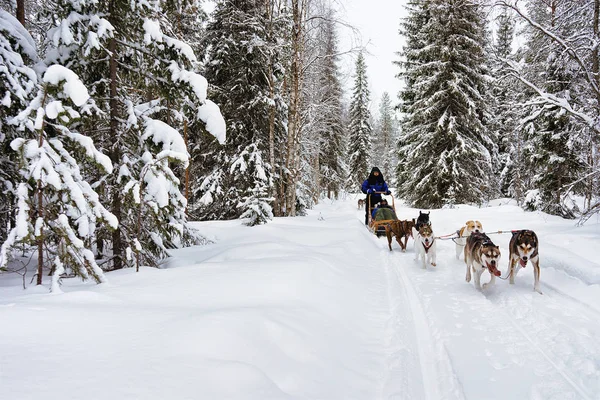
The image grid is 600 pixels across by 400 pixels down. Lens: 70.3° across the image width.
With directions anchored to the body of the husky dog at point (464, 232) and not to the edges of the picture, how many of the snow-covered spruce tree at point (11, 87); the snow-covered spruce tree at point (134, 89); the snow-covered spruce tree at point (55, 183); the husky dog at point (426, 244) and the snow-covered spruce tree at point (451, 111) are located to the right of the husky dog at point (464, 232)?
4

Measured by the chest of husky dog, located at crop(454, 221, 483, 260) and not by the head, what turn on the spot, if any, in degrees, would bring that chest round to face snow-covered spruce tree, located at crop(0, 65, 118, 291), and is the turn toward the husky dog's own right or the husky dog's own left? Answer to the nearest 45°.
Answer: approximately 90° to the husky dog's own right

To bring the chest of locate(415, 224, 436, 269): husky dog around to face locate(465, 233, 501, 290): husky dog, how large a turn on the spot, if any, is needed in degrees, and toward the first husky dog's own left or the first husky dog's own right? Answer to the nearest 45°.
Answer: approximately 45° to the first husky dog's own left

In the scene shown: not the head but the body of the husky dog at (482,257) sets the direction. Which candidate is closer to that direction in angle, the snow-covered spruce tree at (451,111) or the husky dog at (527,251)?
the husky dog

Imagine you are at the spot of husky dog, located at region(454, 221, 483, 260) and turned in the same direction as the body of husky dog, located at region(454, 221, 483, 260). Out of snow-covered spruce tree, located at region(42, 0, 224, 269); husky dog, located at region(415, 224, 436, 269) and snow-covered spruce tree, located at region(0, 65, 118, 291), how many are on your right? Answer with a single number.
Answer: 3

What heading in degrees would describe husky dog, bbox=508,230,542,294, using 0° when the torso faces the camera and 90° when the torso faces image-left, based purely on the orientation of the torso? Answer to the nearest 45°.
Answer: approximately 0°

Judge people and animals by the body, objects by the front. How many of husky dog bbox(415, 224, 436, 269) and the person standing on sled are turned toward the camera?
2

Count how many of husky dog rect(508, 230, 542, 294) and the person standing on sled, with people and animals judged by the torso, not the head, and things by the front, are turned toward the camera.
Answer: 2
